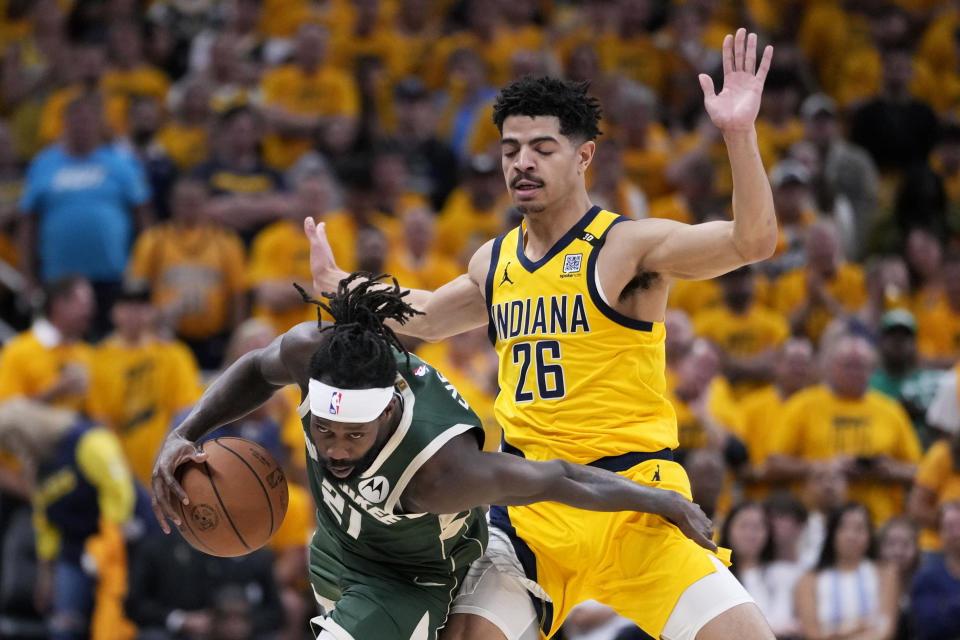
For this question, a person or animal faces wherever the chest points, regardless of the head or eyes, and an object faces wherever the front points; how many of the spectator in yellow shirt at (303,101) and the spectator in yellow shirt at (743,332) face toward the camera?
2

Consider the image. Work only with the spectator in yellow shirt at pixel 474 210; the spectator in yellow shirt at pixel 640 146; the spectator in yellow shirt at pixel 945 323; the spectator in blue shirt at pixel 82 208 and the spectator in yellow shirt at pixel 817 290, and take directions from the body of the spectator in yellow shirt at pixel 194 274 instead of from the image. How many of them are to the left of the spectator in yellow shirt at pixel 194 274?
4

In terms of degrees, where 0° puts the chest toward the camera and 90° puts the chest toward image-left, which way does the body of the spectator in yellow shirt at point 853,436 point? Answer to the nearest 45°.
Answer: approximately 0°

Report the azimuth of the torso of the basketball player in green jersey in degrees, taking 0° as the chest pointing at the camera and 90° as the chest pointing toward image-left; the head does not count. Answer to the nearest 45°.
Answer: approximately 45°

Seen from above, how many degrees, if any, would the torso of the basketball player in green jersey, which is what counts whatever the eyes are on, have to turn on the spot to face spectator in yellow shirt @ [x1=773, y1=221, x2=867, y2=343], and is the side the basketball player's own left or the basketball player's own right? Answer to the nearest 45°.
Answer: approximately 180°

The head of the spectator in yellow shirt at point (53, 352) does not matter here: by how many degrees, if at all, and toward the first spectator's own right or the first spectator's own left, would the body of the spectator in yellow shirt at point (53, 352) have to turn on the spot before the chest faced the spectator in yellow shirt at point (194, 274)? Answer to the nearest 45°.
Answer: approximately 90° to the first spectator's own left

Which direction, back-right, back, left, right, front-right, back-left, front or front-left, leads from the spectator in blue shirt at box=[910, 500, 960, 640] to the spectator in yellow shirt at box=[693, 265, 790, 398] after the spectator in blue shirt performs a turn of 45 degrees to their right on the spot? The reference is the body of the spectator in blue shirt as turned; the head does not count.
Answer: right
